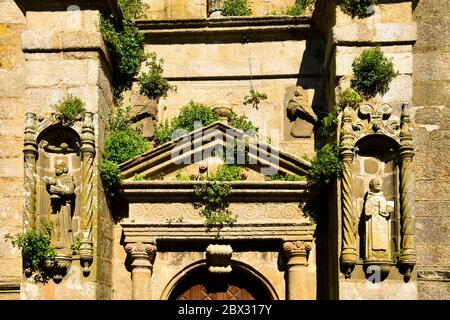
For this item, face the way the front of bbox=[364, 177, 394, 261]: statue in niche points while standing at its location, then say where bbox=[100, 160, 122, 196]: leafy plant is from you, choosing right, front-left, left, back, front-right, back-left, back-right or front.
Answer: right

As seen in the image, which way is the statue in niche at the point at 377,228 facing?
toward the camera

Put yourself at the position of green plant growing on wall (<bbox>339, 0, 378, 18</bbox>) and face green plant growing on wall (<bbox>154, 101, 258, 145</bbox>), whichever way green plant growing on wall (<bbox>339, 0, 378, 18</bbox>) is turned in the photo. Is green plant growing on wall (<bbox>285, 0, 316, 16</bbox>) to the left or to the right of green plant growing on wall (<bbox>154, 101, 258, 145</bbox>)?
right

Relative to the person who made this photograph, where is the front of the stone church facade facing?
facing the viewer
